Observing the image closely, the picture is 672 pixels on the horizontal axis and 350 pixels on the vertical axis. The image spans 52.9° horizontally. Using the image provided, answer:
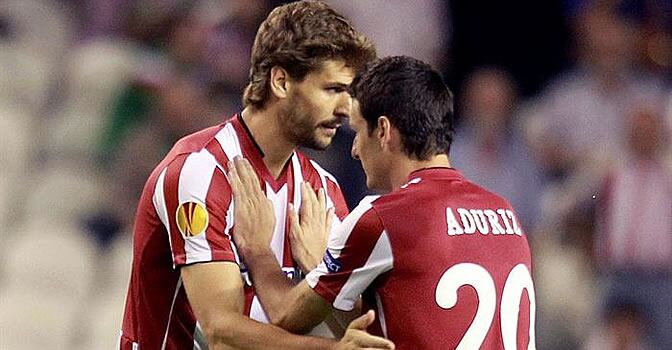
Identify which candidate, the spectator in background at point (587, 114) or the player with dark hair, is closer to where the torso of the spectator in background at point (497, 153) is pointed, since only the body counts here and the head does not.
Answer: the player with dark hair

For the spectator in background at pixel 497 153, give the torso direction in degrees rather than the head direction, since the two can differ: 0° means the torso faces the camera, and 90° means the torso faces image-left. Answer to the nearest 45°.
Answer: approximately 0°

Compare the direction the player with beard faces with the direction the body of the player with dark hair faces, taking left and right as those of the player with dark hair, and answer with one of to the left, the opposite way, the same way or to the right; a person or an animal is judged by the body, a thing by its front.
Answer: the opposite way

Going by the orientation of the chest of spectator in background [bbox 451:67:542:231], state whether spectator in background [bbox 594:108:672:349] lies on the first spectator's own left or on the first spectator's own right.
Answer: on the first spectator's own left

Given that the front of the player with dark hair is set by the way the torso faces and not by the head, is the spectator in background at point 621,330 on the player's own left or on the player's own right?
on the player's own right

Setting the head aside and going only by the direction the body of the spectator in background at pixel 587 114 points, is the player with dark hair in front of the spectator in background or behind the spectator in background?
in front

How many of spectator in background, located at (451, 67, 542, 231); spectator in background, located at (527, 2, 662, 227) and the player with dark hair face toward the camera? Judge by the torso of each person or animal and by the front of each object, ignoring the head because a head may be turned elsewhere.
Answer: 2

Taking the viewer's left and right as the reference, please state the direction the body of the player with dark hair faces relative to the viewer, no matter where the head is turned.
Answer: facing away from the viewer and to the left of the viewer

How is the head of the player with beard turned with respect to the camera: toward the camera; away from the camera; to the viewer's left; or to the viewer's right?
to the viewer's right
